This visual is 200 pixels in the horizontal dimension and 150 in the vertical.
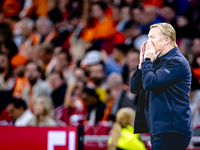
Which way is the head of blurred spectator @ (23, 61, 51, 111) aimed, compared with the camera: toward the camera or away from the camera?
toward the camera

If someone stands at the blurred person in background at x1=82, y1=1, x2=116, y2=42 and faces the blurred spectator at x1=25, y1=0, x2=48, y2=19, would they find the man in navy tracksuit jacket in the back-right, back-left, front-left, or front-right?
back-left

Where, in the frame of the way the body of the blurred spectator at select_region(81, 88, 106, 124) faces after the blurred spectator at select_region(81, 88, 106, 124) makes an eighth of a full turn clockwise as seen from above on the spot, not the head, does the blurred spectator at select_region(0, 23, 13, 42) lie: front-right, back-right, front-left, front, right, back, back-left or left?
front-right

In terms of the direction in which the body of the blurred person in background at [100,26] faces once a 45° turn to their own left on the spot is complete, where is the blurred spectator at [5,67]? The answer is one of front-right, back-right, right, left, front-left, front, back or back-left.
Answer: right

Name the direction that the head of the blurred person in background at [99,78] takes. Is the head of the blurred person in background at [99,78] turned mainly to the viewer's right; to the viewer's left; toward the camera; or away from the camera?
toward the camera

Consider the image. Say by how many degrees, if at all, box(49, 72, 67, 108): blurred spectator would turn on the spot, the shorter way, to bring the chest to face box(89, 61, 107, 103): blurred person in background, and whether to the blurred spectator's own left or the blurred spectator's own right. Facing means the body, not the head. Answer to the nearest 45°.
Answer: approximately 135° to the blurred spectator's own left

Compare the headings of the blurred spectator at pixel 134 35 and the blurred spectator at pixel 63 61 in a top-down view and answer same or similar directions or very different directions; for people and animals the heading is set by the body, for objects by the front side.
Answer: same or similar directions

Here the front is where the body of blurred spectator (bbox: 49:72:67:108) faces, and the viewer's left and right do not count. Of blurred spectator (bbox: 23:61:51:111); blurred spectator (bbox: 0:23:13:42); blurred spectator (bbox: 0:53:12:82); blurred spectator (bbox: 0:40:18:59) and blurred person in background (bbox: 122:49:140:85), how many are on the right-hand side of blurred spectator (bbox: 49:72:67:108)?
4

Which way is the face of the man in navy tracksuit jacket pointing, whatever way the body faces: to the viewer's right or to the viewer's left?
to the viewer's left

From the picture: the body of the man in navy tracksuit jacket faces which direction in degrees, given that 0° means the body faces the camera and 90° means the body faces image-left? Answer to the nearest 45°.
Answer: approximately 90°

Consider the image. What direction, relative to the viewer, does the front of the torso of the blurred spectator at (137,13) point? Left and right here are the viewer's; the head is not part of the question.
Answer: facing the viewer and to the left of the viewer

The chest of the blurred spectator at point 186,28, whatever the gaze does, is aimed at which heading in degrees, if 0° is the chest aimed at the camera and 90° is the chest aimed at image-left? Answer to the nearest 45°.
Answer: approximately 45°

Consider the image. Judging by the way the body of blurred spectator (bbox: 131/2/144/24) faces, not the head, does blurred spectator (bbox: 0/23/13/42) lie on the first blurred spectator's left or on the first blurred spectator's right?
on the first blurred spectator's right

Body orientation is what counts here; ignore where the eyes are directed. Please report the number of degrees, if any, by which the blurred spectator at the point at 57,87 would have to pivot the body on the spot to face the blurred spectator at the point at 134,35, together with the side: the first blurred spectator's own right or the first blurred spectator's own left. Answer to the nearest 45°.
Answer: approximately 135° to the first blurred spectator's own left
